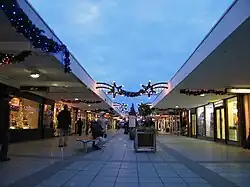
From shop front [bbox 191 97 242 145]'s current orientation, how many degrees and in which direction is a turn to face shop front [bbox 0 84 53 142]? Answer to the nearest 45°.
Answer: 0° — it already faces it

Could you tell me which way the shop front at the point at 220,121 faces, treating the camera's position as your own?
facing the viewer and to the left of the viewer

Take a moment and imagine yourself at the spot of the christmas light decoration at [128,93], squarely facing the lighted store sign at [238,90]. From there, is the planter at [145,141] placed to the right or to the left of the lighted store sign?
right

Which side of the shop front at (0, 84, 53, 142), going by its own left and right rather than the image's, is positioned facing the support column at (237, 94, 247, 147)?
front

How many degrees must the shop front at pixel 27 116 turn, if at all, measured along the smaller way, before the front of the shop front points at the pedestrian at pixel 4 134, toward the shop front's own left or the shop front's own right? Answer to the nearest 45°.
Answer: approximately 45° to the shop front's own right

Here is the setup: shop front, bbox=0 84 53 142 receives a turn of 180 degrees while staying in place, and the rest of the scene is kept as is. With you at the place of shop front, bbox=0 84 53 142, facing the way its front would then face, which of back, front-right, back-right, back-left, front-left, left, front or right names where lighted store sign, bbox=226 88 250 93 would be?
back

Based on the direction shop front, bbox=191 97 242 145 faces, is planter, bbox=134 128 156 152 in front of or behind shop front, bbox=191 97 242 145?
in front

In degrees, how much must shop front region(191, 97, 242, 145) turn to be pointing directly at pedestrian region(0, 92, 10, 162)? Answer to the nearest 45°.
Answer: approximately 45° to its left

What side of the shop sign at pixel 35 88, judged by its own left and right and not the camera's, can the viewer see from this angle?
front

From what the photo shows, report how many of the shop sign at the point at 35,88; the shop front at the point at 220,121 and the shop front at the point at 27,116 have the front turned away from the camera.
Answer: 0

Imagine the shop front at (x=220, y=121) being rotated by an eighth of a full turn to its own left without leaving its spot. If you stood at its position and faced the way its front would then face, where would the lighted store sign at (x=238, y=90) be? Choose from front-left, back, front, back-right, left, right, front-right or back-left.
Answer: front

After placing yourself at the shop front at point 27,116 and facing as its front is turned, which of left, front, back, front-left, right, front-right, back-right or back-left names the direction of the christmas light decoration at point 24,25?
front-right

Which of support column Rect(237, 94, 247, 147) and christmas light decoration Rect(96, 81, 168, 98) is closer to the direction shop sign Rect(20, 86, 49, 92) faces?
the support column
